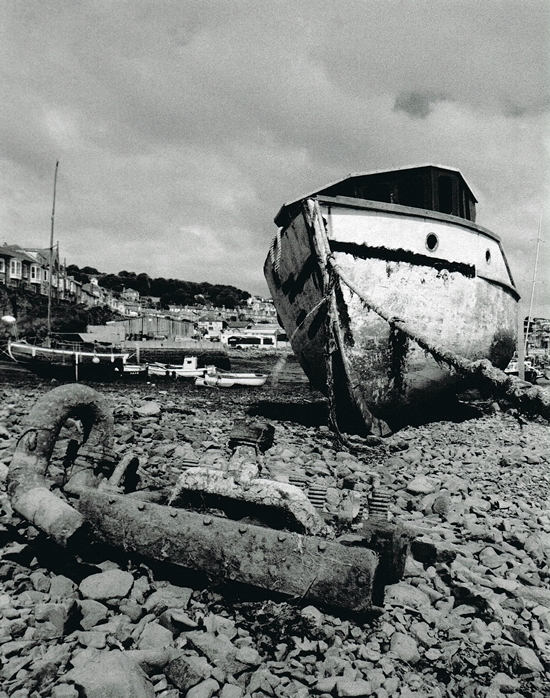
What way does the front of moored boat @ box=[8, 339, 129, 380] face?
to the viewer's left

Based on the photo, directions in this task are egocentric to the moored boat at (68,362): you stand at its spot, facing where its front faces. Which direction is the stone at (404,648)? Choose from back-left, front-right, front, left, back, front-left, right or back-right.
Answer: left

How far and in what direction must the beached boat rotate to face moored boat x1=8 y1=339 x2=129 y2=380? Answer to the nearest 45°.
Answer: approximately 90° to its right

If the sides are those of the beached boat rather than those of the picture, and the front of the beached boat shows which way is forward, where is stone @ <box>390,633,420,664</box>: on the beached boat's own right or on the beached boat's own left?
on the beached boat's own left

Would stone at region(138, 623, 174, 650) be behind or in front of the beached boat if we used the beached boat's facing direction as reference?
in front

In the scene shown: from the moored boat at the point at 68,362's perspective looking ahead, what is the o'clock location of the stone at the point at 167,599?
The stone is roughly at 9 o'clock from the moored boat.

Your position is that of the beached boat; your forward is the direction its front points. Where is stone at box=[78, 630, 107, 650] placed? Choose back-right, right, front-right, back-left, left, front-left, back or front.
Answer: front-left

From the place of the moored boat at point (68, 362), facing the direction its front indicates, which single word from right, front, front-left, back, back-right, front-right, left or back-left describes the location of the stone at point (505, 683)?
left
